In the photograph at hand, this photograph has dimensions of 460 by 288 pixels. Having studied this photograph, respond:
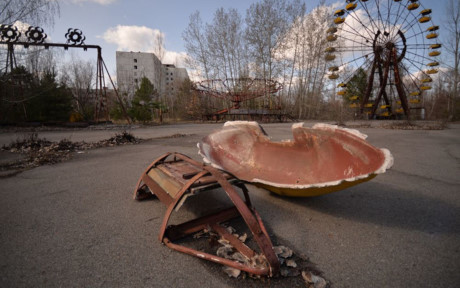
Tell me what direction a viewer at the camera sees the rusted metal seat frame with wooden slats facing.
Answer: facing the viewer and to the right of the viewer

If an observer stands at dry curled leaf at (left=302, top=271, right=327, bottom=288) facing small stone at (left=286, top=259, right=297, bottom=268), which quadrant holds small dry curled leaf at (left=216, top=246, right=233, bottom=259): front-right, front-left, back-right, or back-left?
front-left
